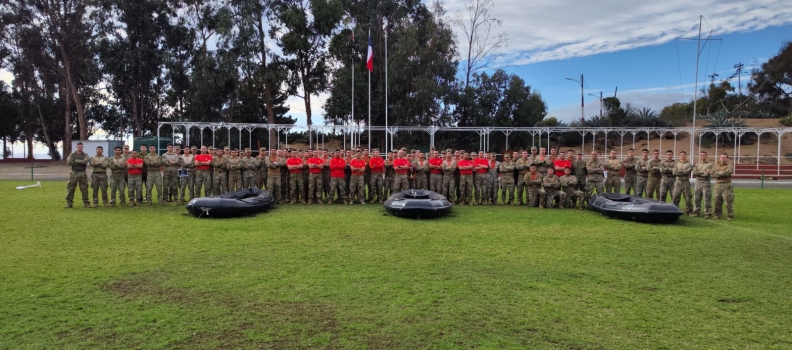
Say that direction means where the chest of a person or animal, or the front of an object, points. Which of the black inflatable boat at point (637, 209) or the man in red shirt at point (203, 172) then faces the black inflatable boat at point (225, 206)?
the man in red shirt

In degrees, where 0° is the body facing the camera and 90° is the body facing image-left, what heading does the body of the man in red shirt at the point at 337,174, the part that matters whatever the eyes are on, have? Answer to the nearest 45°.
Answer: approximately 0°

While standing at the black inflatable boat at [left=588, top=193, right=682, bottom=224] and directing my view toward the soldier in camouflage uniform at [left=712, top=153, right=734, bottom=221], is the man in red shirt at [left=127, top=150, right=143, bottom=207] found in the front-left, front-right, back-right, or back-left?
back-left

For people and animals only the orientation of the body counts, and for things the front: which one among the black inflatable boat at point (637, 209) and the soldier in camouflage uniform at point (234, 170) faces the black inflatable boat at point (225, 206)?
the soldier in camouflage uniform

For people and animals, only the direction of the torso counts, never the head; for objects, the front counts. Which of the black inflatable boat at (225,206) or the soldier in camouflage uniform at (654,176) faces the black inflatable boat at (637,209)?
the soldier in camouflage uniform

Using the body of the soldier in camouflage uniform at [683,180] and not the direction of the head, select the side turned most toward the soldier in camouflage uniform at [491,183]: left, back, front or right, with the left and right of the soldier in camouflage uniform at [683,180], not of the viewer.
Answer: right
